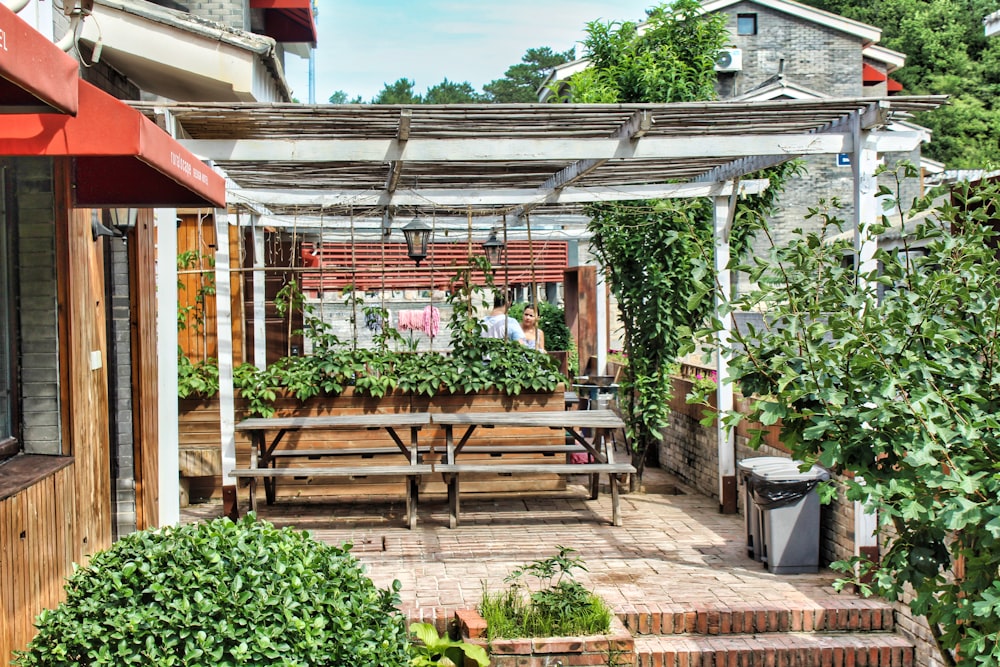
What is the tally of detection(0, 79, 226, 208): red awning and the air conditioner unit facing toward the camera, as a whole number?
1

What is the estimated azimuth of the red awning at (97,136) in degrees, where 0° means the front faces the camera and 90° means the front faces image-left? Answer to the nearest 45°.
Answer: approximately 270°

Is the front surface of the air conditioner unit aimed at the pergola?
yes

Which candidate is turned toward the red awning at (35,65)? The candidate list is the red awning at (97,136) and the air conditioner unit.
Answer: the air conditioner unit

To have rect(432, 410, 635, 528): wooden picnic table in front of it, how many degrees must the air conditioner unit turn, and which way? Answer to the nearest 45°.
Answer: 0° — it already faces it

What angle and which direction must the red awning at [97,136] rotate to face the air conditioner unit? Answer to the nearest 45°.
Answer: approximately 45° to its left

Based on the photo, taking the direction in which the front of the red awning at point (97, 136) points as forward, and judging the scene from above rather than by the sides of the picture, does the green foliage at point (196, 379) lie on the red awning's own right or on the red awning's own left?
on the red awning's own left

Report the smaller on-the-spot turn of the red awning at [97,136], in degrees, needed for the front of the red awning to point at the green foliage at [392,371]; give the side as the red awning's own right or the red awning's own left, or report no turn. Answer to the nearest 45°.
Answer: approximately 45° to the red awning's own left

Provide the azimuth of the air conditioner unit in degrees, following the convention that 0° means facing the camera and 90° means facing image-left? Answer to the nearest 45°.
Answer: approximately 0°
